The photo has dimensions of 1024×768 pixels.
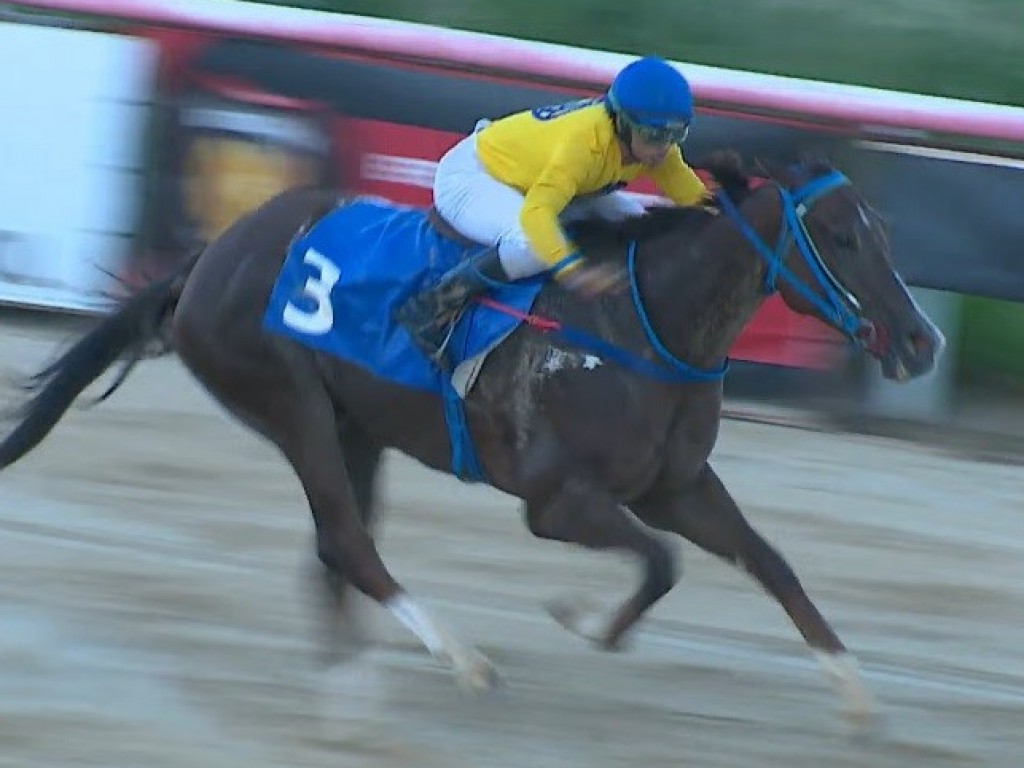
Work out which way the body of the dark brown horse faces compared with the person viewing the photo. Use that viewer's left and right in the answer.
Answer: facing to the right of the viewer
